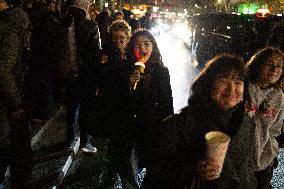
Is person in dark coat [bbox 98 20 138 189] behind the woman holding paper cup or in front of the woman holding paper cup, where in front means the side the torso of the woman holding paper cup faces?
behind

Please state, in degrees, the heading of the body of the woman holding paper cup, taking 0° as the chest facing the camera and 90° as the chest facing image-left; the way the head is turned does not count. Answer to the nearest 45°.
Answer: approximately 315°

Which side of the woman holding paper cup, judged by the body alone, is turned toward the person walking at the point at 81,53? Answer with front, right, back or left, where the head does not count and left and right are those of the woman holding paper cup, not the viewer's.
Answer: back
